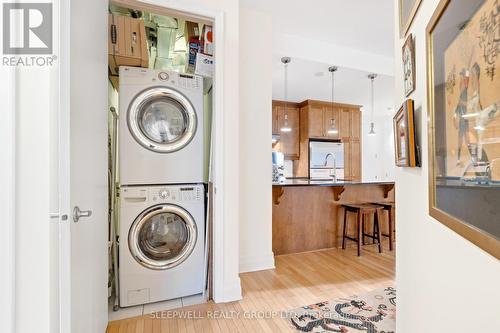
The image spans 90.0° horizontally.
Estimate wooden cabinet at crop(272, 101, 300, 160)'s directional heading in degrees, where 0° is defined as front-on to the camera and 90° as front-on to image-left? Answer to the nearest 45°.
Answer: approximately 0°

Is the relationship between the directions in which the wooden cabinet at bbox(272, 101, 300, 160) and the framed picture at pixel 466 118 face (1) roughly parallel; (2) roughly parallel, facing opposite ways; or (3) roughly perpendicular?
roughly perpendicular

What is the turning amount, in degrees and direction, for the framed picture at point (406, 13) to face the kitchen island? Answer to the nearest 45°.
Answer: approximately 45° to its right

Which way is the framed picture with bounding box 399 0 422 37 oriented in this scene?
to the viewer's left

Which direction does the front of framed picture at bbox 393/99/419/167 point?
to the viewer's left

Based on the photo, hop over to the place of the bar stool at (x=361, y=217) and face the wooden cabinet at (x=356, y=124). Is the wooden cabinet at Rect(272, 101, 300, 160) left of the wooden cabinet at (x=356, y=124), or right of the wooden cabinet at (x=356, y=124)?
left

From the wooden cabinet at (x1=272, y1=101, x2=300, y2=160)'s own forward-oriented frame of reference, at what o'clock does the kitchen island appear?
The kitchen island is roughly at 12 o'clock from the wooden cabinet.

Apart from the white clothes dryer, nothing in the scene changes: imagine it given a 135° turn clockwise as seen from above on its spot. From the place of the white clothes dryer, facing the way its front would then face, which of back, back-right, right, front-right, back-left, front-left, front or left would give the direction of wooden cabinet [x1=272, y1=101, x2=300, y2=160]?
right
